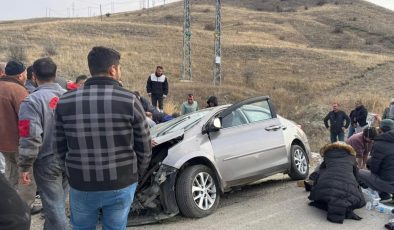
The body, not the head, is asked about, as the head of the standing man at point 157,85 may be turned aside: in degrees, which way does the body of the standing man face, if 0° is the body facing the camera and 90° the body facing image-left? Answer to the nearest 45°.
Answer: approximately 0°

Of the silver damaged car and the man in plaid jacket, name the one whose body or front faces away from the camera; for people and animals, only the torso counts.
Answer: the man in plaid jacket

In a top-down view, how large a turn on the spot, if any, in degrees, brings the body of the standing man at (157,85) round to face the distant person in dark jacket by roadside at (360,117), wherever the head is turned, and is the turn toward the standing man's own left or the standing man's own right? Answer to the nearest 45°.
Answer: approximately 90° to the standing man's own left

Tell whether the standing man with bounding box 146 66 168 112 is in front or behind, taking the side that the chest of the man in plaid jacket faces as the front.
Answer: in front

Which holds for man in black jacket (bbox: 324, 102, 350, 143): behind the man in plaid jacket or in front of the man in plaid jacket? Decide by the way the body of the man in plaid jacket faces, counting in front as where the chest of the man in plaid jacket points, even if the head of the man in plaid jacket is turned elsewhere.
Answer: in front

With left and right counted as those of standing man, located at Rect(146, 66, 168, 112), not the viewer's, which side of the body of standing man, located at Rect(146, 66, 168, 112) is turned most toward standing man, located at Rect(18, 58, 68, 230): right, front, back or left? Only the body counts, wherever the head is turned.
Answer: front

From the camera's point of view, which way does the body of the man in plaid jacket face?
away from the camera

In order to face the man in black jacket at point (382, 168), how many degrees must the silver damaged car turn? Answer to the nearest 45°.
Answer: approximately 135° to its left

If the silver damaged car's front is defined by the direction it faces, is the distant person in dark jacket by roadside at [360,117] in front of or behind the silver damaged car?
behind

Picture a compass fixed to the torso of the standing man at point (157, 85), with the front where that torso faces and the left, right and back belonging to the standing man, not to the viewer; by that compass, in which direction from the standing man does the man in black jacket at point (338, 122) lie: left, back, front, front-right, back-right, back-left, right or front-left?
left

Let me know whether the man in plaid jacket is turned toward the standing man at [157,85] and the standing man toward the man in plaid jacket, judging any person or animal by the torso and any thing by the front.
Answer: yes

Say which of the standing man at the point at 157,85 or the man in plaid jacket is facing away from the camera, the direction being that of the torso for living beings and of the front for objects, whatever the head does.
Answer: the man in plaid jacket

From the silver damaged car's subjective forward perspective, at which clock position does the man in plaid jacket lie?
The man in plaid jacket is roughly at 11 o'clock from the silver damaged car.

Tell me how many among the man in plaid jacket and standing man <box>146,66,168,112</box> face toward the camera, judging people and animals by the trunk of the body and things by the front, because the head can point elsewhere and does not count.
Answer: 1
